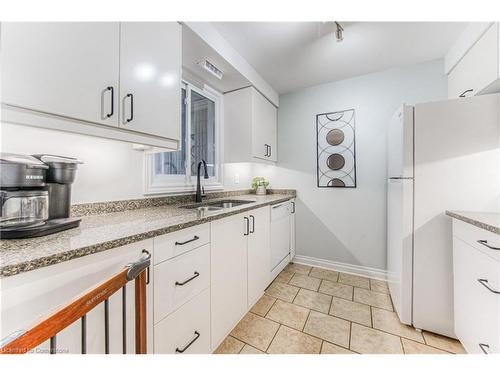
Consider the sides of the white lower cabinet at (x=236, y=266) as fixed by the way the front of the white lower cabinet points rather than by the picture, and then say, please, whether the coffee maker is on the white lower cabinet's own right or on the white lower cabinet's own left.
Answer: on the white lower cabinet's own right

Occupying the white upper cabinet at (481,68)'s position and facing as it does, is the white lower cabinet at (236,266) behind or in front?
in front

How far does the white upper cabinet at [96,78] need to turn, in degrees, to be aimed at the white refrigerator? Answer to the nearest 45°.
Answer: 0° — it already faces it

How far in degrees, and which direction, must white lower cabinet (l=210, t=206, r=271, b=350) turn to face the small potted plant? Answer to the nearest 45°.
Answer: approximately 135° to its left

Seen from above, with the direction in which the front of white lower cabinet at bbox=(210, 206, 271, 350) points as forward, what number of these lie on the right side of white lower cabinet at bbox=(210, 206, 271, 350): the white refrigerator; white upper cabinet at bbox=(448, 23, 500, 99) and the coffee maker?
1

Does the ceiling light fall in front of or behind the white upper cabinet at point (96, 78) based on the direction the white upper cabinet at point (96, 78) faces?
in front

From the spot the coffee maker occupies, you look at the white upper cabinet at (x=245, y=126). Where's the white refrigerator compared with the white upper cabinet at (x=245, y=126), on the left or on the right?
right

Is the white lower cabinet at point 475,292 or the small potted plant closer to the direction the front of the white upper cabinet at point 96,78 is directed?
the white lower cabinet

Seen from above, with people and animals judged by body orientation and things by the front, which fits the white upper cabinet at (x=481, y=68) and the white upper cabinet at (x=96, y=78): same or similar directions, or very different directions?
very different directions
